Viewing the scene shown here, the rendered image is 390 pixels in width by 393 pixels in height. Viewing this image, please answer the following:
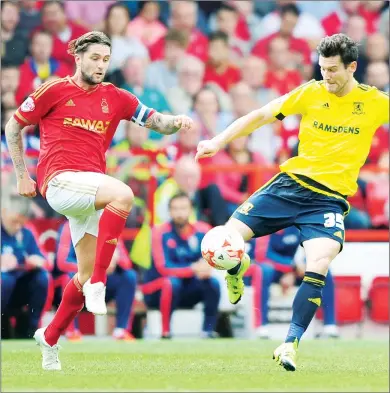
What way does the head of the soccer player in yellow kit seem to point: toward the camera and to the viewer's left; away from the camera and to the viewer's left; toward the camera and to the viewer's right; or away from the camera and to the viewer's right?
toward the camera and to the viewer's left

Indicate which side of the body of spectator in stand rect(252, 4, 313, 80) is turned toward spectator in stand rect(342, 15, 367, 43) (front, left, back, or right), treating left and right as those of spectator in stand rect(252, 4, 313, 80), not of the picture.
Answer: left

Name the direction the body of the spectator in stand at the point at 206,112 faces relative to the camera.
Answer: toward the camera

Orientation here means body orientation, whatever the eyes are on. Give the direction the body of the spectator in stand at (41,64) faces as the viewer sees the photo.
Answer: toward the camera

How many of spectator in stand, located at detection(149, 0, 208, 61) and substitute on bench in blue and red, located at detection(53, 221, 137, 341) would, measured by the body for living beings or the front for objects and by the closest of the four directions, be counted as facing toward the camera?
2

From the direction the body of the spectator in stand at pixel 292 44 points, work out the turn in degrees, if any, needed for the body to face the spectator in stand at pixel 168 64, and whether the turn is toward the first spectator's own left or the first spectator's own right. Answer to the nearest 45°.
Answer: approximately 45° to the first spectator's own right

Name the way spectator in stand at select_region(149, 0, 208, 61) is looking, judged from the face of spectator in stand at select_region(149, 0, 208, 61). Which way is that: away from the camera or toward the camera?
toward the camera

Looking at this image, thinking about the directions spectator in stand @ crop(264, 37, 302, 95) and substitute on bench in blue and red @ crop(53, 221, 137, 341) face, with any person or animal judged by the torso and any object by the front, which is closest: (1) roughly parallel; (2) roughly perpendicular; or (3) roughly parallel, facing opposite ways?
roughly parallel

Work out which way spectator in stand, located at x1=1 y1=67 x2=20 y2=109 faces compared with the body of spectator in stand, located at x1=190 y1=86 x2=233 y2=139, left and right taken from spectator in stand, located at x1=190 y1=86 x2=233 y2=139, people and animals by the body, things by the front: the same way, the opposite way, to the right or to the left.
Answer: the same way

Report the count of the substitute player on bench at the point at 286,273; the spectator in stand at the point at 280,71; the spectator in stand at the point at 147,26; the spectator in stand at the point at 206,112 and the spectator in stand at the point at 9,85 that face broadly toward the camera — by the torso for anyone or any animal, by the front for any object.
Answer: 5

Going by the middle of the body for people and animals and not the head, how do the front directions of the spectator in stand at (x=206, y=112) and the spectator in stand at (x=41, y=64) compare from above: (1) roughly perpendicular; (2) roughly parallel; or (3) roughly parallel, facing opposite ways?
roughly parallel

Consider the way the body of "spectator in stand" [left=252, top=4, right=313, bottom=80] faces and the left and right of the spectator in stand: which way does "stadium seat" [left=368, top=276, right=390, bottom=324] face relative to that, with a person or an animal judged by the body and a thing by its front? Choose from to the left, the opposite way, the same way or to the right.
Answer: the same way

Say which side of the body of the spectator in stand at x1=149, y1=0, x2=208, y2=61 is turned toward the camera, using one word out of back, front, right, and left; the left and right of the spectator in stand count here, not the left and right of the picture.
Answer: front

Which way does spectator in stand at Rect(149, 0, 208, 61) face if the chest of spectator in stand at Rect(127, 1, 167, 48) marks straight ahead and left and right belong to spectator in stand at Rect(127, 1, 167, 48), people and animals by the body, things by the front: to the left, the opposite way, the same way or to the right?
the same way

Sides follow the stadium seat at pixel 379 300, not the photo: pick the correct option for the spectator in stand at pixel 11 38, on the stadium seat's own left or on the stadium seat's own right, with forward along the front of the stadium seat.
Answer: on the stadium seat's own right

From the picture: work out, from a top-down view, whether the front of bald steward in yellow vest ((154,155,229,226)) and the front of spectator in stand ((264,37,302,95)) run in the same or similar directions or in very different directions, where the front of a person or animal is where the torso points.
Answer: same or similar directions
